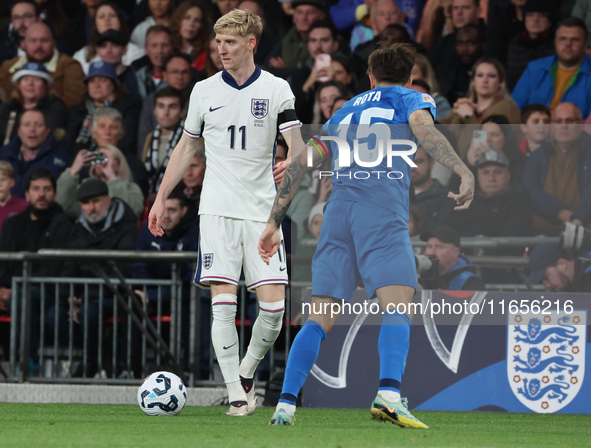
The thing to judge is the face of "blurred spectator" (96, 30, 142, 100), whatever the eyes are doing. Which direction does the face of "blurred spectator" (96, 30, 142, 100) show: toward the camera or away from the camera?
toward the camera

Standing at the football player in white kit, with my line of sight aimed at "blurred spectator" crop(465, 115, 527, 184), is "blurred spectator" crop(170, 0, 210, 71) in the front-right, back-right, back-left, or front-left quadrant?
front-left

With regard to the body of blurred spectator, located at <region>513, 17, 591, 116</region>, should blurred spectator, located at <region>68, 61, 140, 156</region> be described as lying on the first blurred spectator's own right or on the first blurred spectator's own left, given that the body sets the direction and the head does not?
on the first blurred spectator's own right

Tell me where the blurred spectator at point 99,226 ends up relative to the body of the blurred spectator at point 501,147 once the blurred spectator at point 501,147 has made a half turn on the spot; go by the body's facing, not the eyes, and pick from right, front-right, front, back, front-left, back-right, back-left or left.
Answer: back-left

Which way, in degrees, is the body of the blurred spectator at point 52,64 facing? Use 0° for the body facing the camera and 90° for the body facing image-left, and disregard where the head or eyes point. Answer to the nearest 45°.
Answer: approximately 0°

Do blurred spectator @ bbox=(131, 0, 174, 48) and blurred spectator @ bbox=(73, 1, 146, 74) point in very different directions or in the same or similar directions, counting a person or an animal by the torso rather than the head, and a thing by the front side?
same or similar directions

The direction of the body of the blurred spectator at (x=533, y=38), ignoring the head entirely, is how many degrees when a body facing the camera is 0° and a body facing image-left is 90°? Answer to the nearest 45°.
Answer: approximately 0°

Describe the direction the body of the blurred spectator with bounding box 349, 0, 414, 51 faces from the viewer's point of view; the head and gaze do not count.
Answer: toward the camera

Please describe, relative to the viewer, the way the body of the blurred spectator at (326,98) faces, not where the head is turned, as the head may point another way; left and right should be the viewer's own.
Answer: facing the viewer

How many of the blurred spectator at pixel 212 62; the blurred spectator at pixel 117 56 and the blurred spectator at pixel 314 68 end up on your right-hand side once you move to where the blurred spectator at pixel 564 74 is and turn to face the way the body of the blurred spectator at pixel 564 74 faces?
3

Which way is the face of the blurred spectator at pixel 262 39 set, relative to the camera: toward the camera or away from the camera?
toward the camera

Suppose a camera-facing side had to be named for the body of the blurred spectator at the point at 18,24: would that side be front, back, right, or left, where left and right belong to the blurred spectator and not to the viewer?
front

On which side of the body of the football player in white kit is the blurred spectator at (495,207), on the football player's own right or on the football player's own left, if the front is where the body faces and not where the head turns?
on the football player's own left

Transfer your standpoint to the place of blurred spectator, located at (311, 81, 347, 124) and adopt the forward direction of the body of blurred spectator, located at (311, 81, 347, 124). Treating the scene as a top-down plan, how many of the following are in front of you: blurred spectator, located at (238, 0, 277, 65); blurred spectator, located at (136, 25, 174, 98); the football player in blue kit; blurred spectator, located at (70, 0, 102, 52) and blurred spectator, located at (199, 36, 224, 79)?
1
